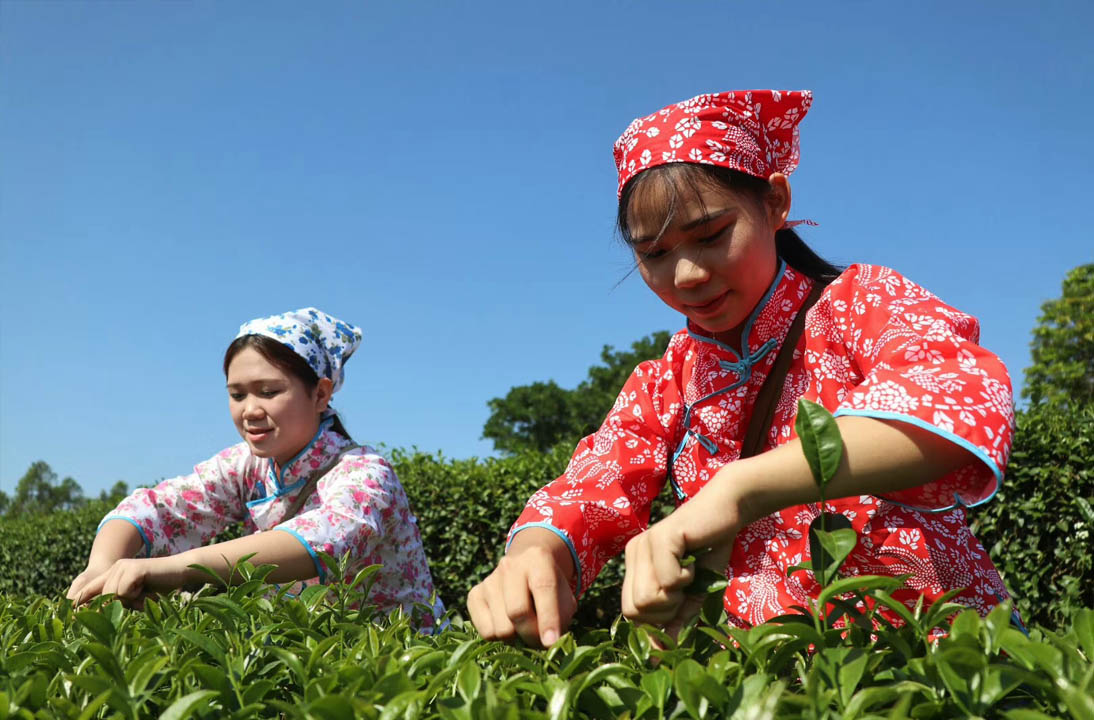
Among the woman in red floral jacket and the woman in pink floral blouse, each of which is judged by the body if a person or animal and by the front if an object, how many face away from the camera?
0

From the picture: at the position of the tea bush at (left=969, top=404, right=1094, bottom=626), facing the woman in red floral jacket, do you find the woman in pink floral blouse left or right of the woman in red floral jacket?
right

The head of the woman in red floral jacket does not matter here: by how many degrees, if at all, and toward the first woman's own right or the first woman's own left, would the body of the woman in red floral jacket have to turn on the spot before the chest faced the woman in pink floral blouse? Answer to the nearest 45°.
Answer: approximately 90° to the first woman's own right

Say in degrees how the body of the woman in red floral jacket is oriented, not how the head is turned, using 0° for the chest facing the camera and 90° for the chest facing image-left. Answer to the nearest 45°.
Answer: approximately 45°

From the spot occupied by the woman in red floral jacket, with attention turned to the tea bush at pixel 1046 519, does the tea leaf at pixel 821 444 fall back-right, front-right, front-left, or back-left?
back-right

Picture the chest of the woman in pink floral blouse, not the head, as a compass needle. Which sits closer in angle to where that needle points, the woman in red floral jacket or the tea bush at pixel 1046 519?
the woman in red floral jacket

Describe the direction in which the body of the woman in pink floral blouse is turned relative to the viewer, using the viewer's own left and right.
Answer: facing the viewer and to the left of the viewer

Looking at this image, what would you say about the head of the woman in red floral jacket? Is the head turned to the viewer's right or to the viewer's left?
to the viewer's left

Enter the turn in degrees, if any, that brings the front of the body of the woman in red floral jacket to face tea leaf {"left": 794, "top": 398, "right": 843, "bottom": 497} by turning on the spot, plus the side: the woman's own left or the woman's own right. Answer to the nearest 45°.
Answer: approximately 45° to the woman's own left

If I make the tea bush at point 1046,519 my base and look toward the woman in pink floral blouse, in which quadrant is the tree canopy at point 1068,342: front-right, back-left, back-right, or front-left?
back-right
